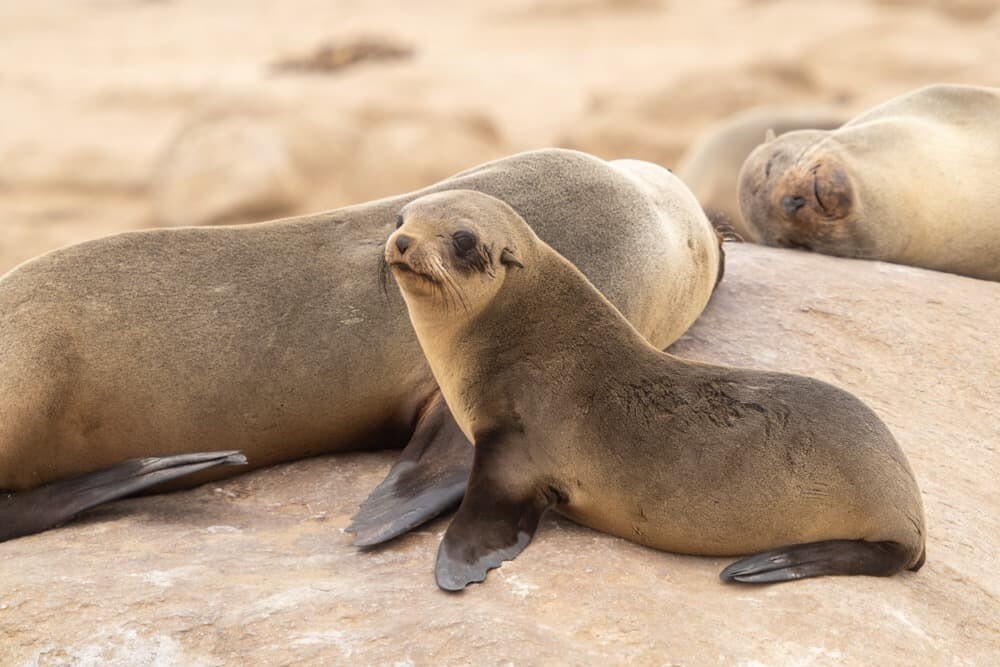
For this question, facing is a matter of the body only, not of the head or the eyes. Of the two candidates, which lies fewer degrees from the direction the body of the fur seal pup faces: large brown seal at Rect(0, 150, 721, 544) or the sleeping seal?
the large brown seal

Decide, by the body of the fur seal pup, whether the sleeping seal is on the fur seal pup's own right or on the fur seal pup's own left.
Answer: on the fur seal pup's own right

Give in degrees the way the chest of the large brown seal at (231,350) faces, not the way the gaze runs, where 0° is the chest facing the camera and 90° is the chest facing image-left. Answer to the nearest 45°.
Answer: approximately 270°

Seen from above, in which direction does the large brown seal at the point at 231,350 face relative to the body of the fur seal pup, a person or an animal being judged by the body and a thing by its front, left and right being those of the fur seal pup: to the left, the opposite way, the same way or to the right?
the opposite way

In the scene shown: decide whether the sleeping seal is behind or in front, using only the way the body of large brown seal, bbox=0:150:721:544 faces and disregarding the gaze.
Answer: in front

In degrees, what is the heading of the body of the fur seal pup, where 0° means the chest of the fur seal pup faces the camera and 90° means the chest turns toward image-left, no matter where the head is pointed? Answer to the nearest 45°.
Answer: approximately 90°

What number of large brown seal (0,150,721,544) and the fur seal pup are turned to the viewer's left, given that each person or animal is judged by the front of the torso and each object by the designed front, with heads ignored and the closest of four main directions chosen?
1
